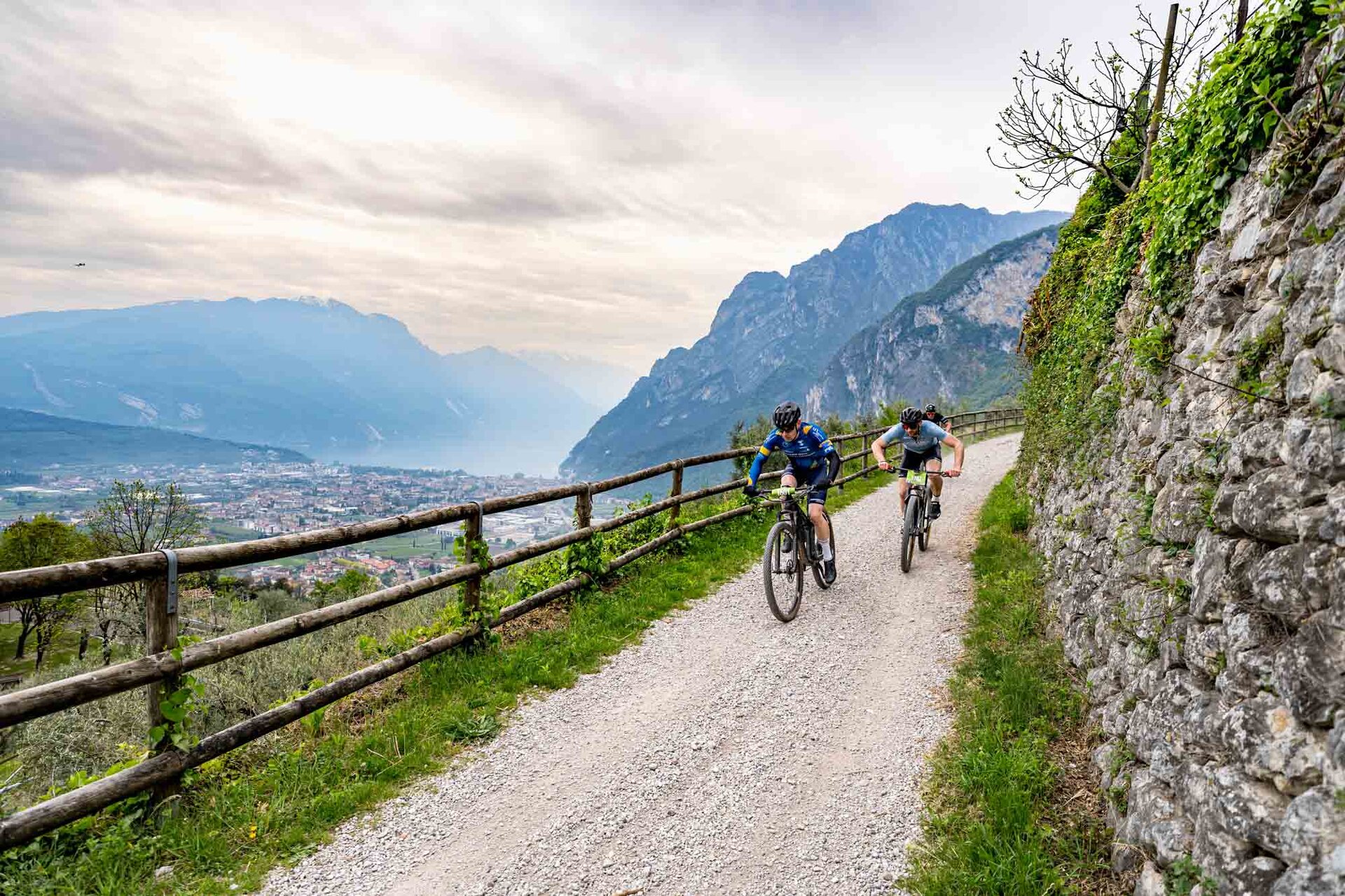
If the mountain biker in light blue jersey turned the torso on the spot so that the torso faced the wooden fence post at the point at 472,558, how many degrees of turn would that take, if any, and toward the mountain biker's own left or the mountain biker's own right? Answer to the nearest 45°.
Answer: approximately 45° to the mountain biker's own right

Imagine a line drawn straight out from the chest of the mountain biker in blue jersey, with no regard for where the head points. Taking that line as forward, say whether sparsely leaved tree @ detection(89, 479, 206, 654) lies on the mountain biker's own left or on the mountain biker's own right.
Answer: on the mountain biker's own right

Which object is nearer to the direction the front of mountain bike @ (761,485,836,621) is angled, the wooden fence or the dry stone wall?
the wooden fence

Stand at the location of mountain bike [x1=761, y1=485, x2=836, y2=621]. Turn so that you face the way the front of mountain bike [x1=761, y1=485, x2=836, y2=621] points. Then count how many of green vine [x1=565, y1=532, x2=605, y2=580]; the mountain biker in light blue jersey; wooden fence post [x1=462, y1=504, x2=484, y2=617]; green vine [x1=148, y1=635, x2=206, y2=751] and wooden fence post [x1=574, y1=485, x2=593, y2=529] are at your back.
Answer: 1

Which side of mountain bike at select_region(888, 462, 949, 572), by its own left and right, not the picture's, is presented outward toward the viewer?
front

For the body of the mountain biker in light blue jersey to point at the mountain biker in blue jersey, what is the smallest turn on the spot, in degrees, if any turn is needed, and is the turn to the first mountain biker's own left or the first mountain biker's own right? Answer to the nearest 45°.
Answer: approximately 45° to the first mountain biker's own right

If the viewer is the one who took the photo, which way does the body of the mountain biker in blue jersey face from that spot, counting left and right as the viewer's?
facing the viewer and to the left of the viewer

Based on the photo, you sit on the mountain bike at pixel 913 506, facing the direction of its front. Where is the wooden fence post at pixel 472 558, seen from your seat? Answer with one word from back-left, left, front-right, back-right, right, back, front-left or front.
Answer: front-right

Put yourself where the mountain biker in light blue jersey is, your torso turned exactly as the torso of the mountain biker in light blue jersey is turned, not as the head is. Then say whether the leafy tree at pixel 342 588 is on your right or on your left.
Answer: on your right

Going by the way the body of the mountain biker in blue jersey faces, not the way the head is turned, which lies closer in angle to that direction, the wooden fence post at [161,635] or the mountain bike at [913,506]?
the wooden fence post

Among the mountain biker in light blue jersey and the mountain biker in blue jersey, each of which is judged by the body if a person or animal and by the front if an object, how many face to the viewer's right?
0

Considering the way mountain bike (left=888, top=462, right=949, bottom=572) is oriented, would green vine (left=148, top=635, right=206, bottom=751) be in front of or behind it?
in front

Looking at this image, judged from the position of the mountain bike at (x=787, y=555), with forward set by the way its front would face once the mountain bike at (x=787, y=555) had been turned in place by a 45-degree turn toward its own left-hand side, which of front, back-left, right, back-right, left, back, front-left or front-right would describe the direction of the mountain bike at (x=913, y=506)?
back-left

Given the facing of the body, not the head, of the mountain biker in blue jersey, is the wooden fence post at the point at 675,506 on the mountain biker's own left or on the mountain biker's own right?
on the mountain biker's own right

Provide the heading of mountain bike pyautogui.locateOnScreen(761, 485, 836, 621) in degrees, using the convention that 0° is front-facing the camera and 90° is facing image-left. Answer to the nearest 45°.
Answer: approximately 45°

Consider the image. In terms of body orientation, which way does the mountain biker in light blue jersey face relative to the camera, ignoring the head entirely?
toward the camera

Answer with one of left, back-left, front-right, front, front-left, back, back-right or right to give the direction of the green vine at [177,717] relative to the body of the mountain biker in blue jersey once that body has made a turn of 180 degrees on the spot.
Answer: back
